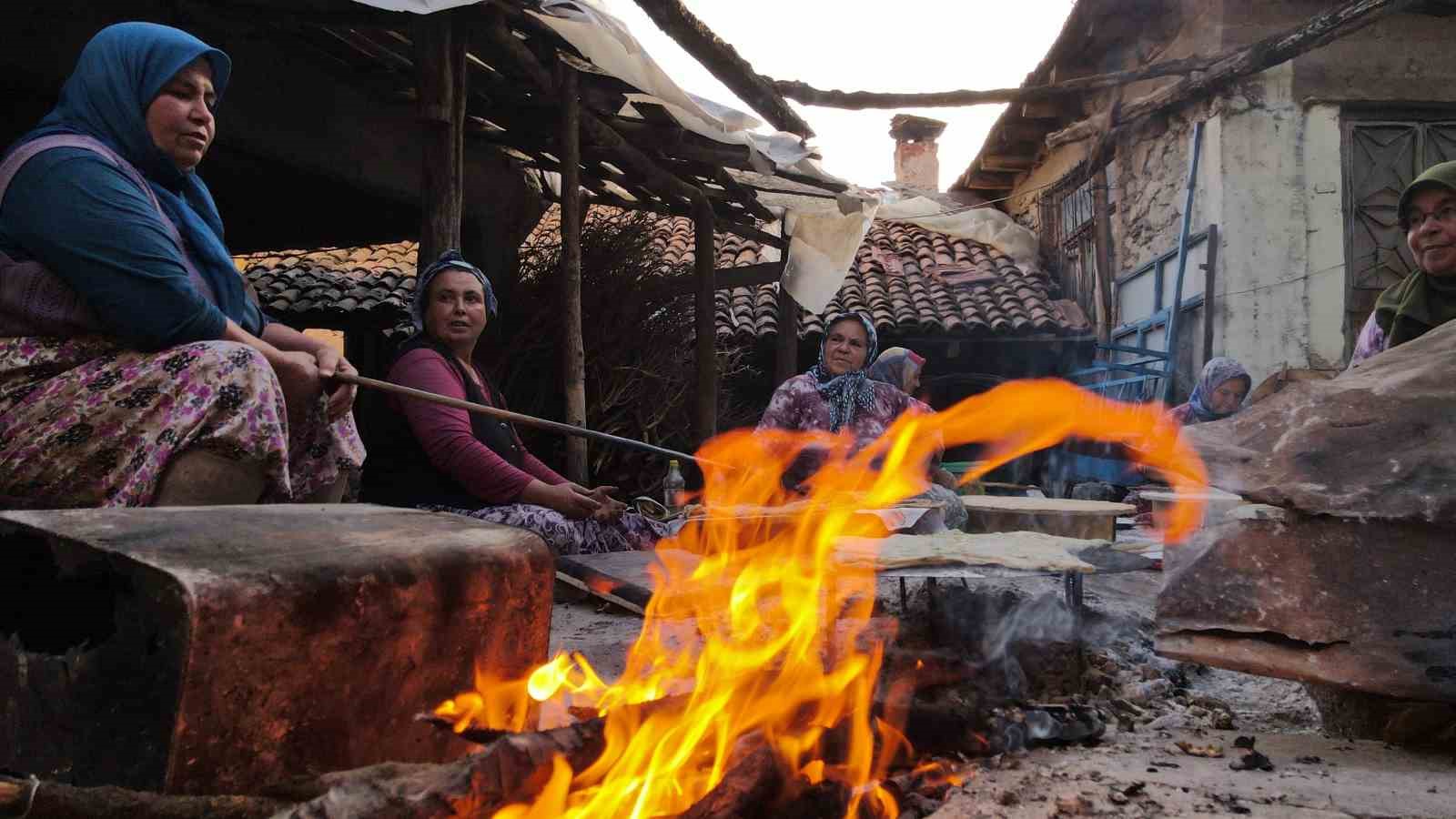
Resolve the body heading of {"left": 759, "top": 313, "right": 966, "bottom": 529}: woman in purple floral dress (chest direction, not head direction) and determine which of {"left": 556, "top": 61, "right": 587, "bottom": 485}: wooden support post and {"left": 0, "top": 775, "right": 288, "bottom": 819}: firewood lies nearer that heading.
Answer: the firewood

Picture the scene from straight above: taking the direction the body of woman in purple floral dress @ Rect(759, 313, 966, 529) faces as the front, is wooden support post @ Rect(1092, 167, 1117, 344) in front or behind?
behind

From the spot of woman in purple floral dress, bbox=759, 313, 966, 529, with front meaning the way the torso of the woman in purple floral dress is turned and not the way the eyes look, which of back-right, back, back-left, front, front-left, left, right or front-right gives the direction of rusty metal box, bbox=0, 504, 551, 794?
front

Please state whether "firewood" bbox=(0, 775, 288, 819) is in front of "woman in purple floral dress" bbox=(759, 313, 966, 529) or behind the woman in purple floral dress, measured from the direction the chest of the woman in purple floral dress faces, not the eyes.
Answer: in front

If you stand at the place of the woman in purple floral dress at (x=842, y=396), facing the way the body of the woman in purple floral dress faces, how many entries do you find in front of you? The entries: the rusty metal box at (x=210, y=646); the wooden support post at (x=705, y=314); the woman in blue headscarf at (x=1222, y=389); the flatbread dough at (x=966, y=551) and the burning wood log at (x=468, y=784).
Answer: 3

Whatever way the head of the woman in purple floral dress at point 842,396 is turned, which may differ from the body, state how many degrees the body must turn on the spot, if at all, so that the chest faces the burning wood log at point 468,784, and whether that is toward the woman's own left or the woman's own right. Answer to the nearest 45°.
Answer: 0° — they already face it

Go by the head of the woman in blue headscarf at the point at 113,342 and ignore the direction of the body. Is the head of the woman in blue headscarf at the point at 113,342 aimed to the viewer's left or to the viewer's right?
to the viewer's right

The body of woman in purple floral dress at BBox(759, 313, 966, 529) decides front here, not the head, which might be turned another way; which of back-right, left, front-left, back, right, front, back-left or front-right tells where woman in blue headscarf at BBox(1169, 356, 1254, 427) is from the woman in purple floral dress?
back-left

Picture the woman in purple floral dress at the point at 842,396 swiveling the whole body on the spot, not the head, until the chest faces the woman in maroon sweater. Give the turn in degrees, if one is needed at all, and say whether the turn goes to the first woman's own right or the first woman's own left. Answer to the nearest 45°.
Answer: approximately 45° to the first woman's own right

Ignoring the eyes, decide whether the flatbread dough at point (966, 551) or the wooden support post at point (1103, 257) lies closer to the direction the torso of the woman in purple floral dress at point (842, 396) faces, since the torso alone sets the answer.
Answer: the flatbread dough

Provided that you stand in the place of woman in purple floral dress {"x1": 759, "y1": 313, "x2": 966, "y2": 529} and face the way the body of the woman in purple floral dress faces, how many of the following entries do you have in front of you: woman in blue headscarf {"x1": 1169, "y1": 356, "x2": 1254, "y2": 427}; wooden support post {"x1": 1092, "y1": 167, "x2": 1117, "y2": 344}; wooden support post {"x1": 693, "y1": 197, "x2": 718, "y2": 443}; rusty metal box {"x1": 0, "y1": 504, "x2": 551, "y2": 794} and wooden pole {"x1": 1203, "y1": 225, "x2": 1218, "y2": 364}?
1

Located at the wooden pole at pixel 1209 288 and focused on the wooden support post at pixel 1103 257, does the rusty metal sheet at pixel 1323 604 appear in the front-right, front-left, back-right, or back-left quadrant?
back-left

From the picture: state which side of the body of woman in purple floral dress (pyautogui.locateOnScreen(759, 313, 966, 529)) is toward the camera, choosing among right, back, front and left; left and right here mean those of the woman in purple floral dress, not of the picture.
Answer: front

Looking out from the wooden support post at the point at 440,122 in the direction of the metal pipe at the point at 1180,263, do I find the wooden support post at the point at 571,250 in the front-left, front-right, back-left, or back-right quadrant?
front-left

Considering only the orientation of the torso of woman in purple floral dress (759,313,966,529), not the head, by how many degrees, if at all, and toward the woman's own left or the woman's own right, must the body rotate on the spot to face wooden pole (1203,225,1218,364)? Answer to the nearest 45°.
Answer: approximately 135° to the woman's own left
